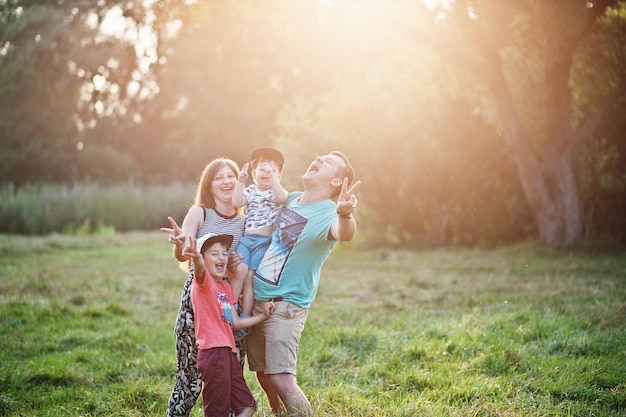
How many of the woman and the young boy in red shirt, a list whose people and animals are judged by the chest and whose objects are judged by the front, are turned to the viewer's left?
0

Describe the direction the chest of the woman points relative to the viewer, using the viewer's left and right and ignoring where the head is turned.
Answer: facing the viewer and to the right of the viewer

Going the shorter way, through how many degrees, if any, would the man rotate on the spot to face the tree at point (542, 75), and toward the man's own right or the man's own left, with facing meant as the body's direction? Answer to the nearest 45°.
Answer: approximately 180°

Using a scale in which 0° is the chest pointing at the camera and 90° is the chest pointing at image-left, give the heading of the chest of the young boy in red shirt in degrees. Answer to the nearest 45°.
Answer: approximately 315°

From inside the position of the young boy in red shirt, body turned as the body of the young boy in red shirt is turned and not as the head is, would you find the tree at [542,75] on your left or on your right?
on your left

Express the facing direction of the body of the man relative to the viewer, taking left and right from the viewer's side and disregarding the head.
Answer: facing the viewer and to the left of the viewer
